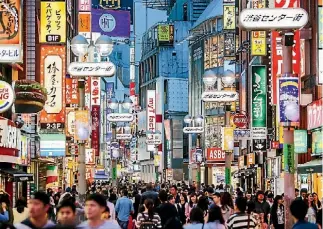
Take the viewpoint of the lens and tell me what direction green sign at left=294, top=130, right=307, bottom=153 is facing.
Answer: facing the viewer

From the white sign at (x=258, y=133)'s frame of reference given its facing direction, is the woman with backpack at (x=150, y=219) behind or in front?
in front

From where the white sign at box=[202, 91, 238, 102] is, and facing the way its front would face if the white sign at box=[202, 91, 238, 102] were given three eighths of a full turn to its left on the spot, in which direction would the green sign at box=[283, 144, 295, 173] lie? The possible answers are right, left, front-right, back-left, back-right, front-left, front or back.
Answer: back-right

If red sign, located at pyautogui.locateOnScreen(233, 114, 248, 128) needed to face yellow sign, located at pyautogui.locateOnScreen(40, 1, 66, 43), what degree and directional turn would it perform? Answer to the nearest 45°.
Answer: approximately 45° to its right

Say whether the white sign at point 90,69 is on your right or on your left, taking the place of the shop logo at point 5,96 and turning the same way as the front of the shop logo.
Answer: on your left

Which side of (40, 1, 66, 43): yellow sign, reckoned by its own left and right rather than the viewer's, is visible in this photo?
front

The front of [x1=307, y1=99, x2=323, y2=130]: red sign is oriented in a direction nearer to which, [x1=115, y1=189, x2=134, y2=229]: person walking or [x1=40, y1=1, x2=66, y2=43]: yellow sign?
the person walking

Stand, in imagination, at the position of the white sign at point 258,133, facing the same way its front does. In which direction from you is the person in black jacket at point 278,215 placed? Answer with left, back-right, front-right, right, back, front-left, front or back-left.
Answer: front
